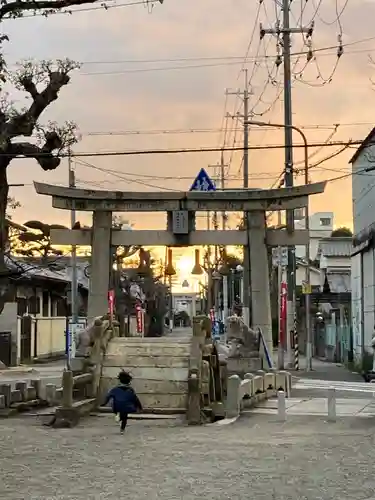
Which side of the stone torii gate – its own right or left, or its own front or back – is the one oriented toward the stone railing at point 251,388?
front

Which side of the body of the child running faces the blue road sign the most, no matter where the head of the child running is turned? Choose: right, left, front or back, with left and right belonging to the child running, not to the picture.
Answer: front

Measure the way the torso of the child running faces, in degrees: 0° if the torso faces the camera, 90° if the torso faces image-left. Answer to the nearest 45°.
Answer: approximately 180°

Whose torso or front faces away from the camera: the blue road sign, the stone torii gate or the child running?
the child running

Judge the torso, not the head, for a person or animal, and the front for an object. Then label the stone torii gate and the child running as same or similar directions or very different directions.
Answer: very different directions

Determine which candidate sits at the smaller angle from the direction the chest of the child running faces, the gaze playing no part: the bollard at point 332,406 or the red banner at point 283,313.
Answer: the red banner

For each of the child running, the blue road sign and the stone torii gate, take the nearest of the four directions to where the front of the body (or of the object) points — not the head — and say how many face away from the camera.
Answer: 1

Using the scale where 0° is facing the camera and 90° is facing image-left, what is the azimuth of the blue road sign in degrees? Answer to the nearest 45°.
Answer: approximately 0°

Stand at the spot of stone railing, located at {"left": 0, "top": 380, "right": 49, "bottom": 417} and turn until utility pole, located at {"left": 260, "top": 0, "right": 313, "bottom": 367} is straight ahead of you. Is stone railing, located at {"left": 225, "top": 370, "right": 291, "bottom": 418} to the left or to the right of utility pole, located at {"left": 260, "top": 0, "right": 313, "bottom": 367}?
right

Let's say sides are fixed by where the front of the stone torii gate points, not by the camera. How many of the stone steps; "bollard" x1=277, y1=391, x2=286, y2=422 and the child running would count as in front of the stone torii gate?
3
